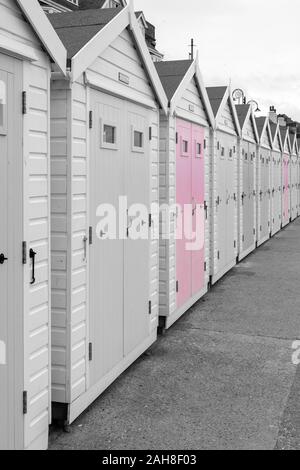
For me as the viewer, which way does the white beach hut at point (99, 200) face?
facing the viewer and to the right of the viewer

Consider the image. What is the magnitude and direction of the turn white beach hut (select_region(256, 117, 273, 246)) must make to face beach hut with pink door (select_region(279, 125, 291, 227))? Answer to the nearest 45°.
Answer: approximately 90° to its left

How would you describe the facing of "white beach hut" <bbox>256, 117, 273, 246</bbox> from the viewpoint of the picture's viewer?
facing to the right of the viewer

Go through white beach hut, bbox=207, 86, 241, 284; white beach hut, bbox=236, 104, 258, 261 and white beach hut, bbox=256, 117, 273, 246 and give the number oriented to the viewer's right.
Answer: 3

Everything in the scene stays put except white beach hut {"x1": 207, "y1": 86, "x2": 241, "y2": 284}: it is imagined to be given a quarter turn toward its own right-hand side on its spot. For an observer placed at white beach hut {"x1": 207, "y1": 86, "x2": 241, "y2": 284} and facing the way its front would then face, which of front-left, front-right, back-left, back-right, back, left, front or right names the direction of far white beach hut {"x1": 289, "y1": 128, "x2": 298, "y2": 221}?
back

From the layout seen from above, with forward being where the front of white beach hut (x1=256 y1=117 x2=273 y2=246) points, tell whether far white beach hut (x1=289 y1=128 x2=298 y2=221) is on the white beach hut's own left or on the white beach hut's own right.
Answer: on the white beach hut's own left

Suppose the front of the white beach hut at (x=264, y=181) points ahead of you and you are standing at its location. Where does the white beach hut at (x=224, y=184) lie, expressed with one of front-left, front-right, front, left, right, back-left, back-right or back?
right

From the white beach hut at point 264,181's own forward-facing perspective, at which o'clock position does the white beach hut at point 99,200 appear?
the white beach hut at point 99,200 is roughly at 3 o'clock from the white beach hut at point 264,181.

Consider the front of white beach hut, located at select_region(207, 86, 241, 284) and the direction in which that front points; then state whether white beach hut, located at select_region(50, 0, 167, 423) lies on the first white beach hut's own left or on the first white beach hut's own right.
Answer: on the first white beach hut's own right

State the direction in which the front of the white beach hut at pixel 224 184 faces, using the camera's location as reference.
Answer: facing to the right of the viewer

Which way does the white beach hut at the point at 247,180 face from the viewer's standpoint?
to the viewer's right

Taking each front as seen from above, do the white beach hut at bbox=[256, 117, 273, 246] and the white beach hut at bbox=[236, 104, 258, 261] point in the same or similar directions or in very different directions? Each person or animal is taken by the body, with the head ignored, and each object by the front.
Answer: same or similar directions
